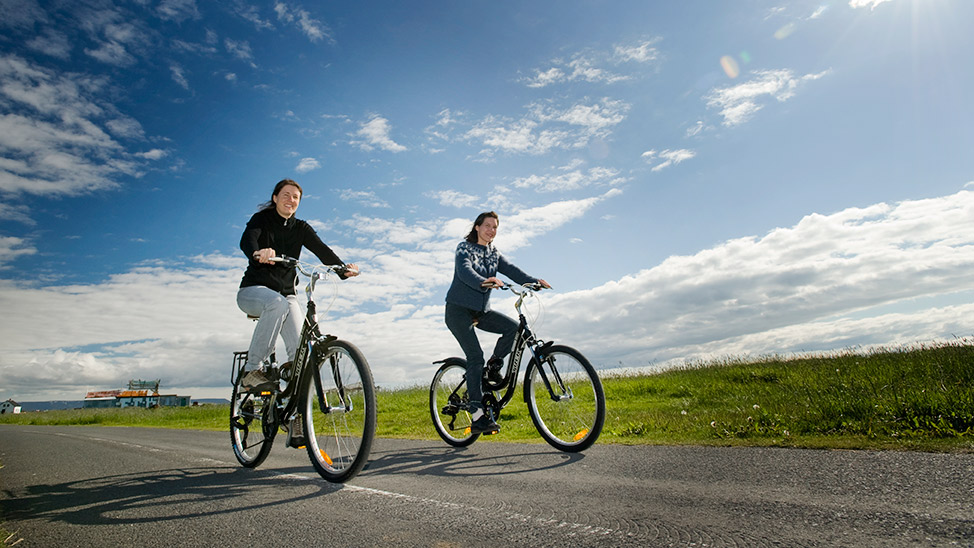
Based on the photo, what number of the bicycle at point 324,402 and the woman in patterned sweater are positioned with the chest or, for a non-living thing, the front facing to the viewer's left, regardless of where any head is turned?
0

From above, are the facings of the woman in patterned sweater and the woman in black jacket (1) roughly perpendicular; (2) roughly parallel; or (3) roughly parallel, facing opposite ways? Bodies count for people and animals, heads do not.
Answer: roughly parallel

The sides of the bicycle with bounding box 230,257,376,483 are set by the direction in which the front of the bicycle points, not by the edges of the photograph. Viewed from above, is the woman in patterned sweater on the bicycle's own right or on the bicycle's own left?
on the bicycle's own left

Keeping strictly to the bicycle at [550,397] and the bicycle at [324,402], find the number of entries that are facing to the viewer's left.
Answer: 0

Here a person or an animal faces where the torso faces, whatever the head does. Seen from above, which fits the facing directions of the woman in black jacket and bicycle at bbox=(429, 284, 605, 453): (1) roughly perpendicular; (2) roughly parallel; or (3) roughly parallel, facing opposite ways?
roughly parallel

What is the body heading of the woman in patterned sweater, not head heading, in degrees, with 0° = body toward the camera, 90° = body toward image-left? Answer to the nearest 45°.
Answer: approximately 315°

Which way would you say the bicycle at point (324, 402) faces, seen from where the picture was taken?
facing the viewer and to the right of the viewer

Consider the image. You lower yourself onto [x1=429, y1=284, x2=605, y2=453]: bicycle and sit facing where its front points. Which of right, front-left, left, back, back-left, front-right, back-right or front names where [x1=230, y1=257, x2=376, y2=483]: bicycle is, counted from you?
right

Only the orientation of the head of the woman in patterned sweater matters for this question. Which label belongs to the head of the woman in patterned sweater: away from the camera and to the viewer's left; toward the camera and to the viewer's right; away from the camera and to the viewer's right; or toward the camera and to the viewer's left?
toward the camera and to the viewer's right

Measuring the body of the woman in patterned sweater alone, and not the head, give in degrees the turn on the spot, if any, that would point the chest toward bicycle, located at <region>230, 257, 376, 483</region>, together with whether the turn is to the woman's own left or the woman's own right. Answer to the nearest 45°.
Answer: approximately 90° to the woman's own right
